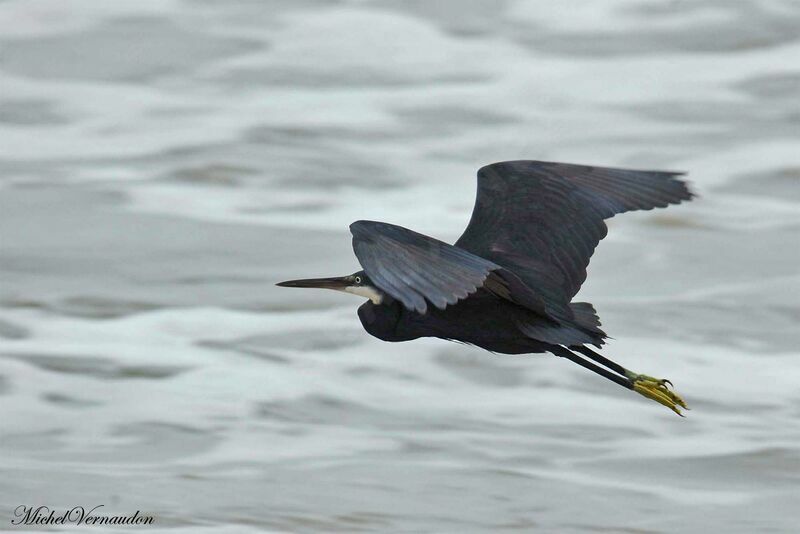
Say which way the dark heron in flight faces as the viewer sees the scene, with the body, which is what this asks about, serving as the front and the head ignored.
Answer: to the viewer's left
